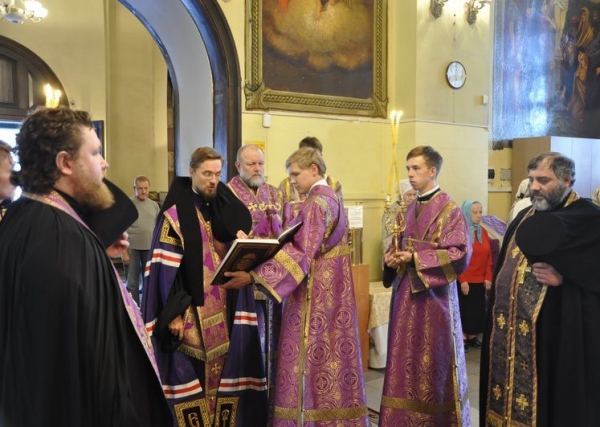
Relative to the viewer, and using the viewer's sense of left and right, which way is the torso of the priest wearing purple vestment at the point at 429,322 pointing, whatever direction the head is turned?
facing the viewer and to the left of the viewer

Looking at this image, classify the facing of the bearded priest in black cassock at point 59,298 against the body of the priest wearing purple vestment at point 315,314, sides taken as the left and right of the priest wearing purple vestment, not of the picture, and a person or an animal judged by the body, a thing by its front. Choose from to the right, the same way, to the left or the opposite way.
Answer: the opposite way

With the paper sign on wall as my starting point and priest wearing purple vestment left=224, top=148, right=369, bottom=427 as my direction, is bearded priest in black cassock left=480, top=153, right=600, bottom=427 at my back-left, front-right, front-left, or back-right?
front-left

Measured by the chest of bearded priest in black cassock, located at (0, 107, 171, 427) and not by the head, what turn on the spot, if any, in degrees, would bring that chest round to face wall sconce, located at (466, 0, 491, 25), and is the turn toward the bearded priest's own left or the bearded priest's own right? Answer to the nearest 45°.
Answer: approximately 45° to the bearded priest's own left

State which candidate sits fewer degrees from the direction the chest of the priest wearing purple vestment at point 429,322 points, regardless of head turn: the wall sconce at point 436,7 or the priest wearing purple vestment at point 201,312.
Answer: the priest wearing purple vestment

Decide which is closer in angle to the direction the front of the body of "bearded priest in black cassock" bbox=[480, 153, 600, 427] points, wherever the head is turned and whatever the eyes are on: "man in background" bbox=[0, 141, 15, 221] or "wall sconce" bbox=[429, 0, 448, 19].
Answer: the man in background

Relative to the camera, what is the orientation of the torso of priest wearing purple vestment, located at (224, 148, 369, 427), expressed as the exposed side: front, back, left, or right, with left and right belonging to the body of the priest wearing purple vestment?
left

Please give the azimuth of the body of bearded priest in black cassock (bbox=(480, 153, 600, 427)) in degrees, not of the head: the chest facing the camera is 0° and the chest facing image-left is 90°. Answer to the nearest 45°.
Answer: approximately 45°

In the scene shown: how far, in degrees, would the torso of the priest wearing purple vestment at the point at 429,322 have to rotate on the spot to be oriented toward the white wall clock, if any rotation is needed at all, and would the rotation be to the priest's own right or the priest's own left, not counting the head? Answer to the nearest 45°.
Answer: approximately 135° to the priest's own right

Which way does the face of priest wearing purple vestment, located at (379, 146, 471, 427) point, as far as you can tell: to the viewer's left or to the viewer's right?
to the viewer's left

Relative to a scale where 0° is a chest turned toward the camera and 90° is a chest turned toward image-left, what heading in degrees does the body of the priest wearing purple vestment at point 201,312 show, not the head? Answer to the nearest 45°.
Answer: approximately 315°

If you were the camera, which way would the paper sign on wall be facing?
facing the viewer

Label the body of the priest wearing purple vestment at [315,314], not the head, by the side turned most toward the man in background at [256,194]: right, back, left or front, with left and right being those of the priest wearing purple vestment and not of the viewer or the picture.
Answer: right

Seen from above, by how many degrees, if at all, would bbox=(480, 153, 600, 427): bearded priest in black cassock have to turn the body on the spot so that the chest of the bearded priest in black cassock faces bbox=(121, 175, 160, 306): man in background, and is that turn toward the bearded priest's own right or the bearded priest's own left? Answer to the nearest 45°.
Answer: approximately 90° to the bearded priest's own right

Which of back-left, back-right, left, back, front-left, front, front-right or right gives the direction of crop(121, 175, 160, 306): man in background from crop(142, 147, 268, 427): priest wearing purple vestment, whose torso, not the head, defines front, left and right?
back-left
